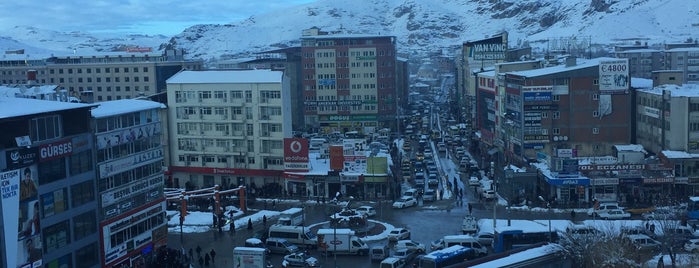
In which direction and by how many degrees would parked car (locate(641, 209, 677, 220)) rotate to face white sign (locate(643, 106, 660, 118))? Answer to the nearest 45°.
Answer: approximately 90° to its right

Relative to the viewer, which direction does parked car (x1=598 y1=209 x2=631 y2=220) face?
to the viewer's left

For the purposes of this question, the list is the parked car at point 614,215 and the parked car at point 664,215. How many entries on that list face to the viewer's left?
2

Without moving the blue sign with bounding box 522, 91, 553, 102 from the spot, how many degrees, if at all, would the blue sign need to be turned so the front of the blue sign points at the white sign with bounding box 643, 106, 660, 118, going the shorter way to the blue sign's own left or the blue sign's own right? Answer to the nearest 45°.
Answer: approximately 90° to the blue sign's own left

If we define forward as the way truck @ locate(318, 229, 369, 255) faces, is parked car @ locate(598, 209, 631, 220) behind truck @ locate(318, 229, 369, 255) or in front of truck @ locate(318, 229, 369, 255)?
in front

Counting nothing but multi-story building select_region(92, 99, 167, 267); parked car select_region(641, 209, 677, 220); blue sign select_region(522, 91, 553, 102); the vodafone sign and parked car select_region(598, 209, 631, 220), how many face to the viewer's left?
2

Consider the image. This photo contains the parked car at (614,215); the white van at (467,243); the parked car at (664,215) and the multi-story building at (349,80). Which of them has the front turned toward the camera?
the multi-story building

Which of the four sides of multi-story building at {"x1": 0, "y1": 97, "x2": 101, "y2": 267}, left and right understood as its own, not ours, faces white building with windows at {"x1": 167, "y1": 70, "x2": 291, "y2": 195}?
left

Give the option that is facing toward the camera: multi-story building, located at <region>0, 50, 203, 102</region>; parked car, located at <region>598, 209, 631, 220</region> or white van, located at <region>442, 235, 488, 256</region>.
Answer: the multi-story building

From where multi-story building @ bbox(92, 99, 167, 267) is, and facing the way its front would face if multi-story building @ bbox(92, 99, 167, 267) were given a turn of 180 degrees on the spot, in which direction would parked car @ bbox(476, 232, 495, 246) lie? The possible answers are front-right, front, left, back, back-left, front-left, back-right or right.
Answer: back-right

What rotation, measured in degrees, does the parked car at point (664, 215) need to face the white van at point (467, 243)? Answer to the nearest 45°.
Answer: approximately 45° to its left

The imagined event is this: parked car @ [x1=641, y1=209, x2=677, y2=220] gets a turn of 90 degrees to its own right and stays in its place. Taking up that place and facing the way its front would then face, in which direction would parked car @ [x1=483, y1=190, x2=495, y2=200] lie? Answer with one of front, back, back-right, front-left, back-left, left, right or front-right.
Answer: front-left
